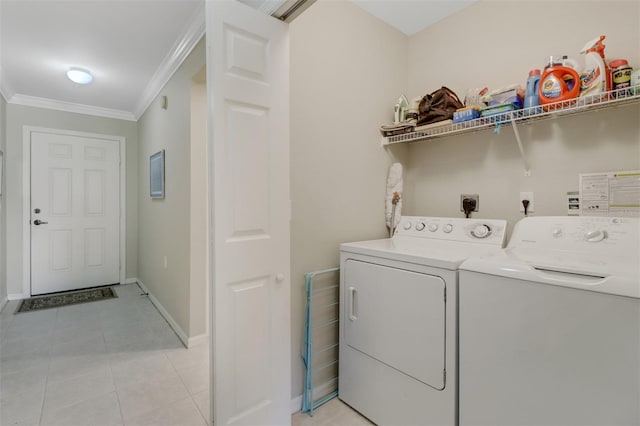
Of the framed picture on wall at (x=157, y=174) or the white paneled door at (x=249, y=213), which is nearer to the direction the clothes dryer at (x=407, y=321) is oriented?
the white paneled door

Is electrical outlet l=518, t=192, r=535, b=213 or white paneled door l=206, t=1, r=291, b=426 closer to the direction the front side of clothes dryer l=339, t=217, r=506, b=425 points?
the white paneled door

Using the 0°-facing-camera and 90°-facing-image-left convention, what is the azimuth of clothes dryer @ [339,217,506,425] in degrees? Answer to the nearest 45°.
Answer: approximately 45°

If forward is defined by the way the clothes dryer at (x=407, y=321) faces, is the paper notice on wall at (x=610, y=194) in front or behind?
behind

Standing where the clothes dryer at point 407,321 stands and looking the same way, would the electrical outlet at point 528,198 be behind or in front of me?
behind

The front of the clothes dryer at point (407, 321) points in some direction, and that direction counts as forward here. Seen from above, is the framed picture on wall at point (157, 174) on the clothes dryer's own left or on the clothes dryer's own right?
on the clothes dryer's own right
